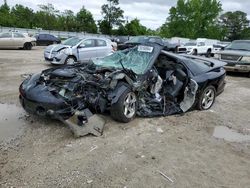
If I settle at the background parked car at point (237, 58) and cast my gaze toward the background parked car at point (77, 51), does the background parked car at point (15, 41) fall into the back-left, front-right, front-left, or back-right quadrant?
front-right

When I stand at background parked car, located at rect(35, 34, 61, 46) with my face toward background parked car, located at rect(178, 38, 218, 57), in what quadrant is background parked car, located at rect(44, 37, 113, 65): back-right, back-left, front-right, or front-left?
front-right

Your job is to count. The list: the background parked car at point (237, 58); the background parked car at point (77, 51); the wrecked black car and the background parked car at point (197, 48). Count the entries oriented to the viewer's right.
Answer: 0

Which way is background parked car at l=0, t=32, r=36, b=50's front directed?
to the viewer's right

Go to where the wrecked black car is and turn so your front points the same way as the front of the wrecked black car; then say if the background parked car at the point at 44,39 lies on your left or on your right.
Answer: on your right

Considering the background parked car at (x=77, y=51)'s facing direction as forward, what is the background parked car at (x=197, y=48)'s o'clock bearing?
the background parked car at (x=197, y=48) is roughly at 6 o'clock from the background parked car at (x=77, y=51).

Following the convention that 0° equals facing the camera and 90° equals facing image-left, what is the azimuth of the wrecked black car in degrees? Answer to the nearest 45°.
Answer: approximately 45°

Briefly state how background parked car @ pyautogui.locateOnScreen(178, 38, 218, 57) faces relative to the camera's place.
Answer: facing the viewer and to the left of the viewer
